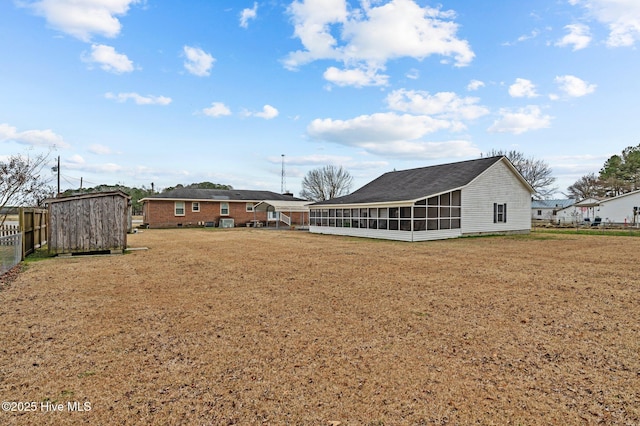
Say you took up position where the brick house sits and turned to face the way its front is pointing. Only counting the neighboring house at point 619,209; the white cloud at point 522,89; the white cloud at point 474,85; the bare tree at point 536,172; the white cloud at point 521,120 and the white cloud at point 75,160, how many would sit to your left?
1

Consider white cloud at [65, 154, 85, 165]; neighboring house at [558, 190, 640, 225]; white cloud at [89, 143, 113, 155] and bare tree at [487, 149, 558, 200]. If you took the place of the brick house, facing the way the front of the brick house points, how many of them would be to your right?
2

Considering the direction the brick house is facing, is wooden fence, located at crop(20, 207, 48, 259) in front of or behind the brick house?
behind

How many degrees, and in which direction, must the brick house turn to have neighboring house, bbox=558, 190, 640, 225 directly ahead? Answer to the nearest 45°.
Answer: approximately 90° to its right

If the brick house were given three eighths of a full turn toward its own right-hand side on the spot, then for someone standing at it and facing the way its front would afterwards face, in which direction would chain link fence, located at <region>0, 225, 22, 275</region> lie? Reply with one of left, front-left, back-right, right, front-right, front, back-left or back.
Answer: front-right

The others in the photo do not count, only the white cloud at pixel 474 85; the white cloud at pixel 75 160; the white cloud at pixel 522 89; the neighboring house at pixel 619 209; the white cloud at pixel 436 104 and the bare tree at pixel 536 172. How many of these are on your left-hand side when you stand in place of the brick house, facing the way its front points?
1
